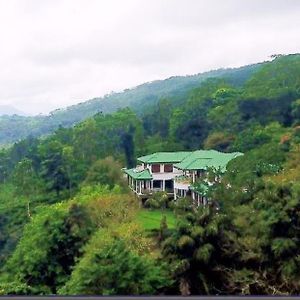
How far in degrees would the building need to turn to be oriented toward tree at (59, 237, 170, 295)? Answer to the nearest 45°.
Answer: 0° — it already faces it

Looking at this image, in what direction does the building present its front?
toward the camera

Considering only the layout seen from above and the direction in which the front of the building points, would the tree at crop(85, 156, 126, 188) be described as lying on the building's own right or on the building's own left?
on the building's own right

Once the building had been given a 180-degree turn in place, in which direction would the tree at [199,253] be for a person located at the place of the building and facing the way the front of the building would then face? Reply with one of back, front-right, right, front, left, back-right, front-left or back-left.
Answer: back
